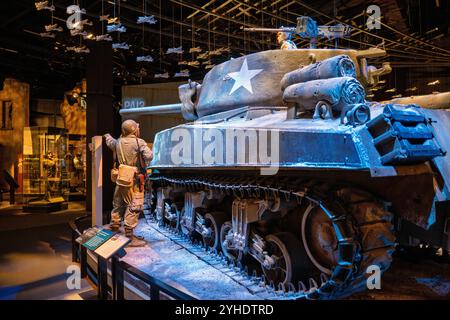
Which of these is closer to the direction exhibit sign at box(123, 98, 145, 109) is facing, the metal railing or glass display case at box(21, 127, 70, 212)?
the metal railing

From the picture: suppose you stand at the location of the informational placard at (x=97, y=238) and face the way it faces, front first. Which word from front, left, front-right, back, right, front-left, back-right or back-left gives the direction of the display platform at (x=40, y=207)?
back-right

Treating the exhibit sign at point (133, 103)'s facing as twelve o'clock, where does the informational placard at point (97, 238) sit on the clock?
The informational placard is roughly at 12 o'clock from the exhibit sign.

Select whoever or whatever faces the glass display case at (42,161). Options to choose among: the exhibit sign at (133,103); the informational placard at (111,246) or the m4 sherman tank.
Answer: the m4 sherman tank

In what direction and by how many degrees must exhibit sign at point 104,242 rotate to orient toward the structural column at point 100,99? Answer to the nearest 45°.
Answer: approximately 135° to its right

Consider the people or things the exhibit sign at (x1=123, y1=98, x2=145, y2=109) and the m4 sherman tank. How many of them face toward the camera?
1

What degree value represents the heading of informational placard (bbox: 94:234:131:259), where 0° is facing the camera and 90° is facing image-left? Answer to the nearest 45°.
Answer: approximately 45°

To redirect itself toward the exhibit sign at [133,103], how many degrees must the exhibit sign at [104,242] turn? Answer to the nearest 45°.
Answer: approximately 135° to its right

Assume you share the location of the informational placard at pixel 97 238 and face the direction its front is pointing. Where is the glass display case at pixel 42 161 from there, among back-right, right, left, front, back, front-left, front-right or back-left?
back-right

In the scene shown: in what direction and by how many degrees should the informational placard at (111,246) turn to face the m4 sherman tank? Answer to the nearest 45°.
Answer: approximately 135° to its left

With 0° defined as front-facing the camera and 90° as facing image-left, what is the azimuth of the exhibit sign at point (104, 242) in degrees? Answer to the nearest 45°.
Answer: approximately 45°

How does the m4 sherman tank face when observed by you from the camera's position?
facing away from the viewer and to the left of the viewer

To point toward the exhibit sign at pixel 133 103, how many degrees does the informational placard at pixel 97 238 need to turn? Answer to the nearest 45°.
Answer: approximately 135° to its right
